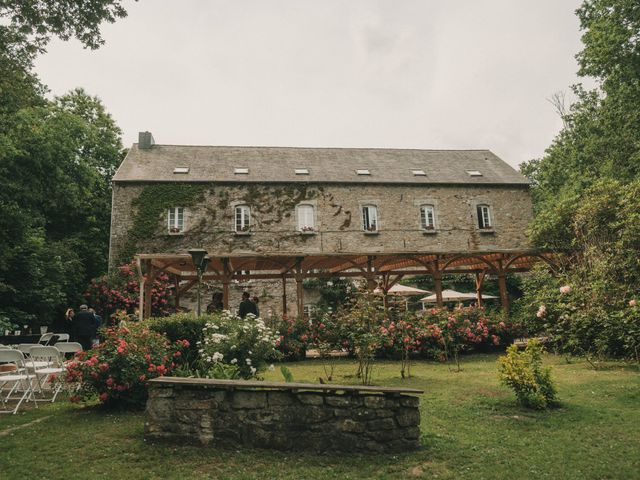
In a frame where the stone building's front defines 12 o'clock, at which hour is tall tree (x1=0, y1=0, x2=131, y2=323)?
The tall tree is roughly at 2 o'clock from the stone building.

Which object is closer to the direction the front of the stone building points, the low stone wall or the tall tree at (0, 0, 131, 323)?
the low stone wall

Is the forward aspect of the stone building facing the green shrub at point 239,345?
yes

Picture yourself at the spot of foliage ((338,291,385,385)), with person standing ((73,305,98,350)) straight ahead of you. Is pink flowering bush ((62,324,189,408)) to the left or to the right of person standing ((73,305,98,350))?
left

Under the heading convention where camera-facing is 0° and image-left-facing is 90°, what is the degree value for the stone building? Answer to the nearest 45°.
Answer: approximately 0°

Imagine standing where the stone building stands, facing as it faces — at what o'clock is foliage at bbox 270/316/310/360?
The foliage is roughly at 12 o'clock from the stone building.

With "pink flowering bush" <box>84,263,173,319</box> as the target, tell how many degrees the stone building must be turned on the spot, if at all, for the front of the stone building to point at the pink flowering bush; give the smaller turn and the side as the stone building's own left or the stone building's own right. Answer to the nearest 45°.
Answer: approximately 90° to the stone building's own right

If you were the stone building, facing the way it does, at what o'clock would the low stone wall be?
The low stone wall is roughly at 12 o'clock from the stone building.

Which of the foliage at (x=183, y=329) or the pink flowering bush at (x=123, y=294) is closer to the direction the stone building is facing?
the foliage
